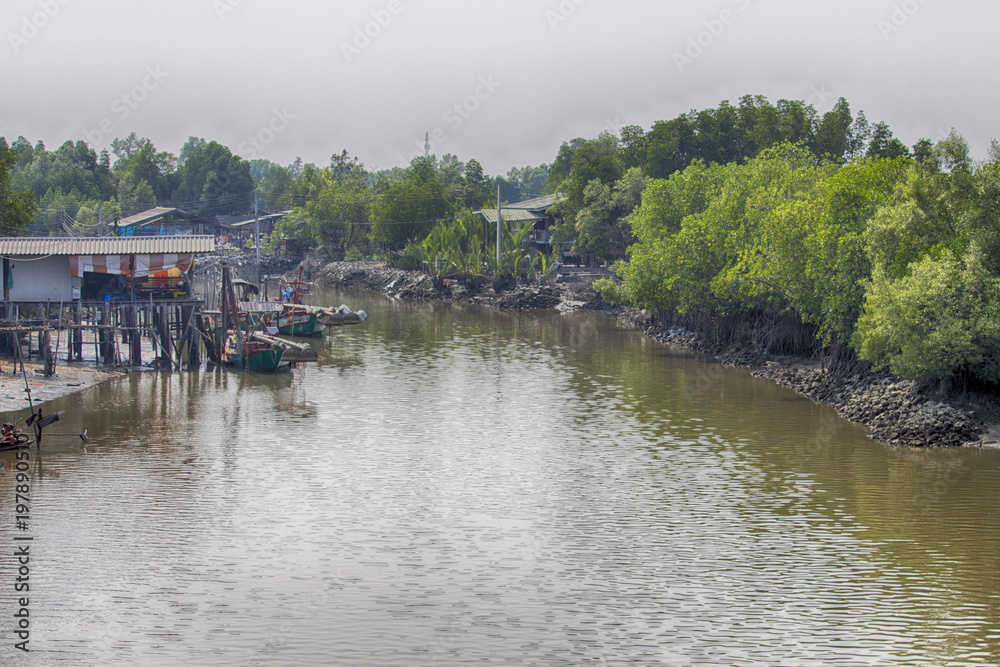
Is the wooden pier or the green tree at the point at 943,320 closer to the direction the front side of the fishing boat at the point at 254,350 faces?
the green tree

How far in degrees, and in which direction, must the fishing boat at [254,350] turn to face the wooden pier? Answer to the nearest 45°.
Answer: approximately 135° to its right

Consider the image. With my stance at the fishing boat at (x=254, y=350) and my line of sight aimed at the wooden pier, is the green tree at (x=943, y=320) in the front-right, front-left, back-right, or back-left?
back-left

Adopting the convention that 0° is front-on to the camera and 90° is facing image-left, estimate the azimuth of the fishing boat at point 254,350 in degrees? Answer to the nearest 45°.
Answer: approximately 315°

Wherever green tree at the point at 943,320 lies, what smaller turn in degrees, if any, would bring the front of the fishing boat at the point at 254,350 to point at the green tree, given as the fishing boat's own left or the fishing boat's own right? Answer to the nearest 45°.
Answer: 0° — it already faces it
